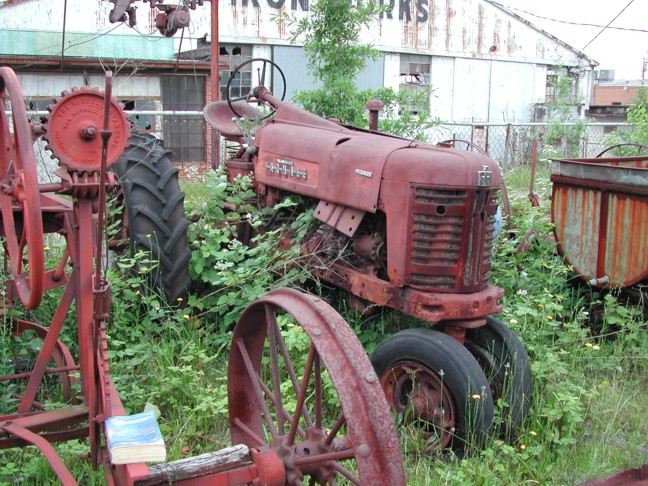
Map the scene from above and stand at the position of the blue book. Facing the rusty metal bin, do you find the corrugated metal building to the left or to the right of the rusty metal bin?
left

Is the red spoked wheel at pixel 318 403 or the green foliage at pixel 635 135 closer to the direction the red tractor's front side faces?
the red spoked wheel

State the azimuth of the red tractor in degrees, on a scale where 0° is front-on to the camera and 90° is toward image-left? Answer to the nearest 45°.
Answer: approximately 315°

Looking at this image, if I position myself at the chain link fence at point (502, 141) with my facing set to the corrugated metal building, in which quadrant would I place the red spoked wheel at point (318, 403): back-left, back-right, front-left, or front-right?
back-left

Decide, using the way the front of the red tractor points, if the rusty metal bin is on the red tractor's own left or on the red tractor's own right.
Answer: on the red tractor's own left

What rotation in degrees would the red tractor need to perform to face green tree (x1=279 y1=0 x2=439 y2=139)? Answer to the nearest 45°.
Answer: approximately 135° to its left

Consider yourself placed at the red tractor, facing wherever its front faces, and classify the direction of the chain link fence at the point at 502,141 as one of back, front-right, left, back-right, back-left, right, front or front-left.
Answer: back-left

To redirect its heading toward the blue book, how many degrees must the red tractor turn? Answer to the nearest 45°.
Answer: approximately 90° to its right

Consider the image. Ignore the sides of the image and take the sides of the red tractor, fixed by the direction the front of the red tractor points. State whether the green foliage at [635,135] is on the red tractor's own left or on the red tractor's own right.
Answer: on the red tractor's own left

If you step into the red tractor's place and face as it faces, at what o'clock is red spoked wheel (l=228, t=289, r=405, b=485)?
The red spoked wheel is roughly at 2 o'clock from the red tractor.

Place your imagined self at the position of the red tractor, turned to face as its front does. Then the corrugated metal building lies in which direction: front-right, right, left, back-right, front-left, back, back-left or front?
back-left
